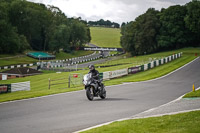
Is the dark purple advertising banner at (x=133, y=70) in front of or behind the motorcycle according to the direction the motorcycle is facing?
behind

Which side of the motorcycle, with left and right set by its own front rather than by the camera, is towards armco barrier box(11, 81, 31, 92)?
right

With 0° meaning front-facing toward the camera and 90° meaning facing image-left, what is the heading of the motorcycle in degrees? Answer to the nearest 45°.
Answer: approximately 45°
